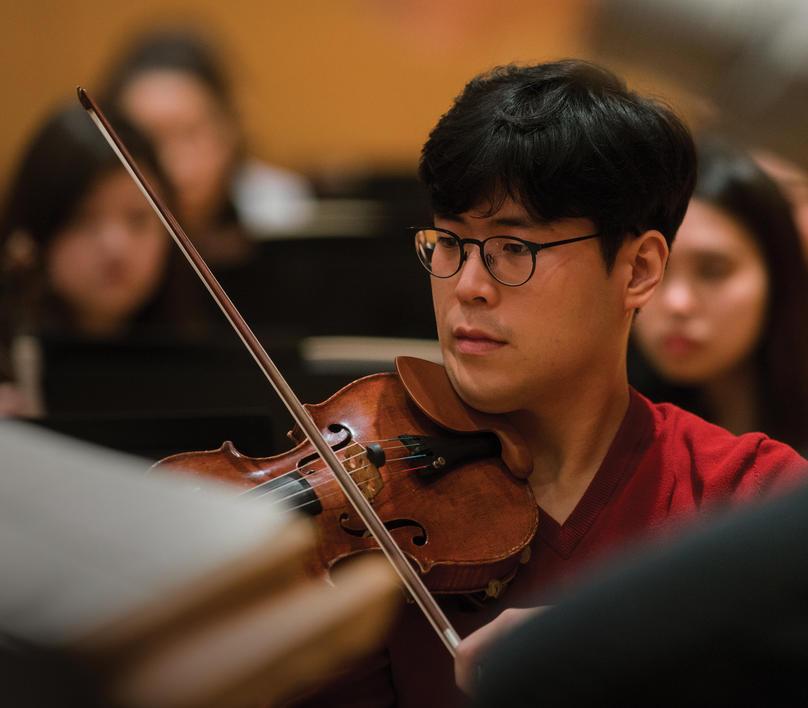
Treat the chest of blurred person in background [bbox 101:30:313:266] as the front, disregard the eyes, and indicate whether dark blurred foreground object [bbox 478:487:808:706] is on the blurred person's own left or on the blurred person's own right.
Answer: on the blurred person's own left

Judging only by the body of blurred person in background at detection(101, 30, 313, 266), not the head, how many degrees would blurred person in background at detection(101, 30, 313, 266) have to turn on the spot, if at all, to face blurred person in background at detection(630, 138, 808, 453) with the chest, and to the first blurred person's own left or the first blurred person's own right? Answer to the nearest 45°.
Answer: approximately 45° to the first blurred person's own left

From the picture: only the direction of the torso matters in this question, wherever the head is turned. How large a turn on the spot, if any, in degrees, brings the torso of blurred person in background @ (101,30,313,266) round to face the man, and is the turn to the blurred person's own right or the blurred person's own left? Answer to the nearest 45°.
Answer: approximately 45° to the blurred person's own left

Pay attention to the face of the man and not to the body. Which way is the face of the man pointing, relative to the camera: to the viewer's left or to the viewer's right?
to the viewer's left

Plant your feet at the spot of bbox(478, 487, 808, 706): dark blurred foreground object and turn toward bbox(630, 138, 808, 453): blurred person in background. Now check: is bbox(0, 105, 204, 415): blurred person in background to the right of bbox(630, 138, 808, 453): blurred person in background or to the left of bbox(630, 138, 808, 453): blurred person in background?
left

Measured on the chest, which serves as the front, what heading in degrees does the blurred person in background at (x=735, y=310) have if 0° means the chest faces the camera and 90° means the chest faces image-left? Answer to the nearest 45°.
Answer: approximately 45°
